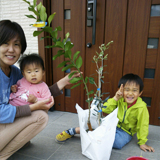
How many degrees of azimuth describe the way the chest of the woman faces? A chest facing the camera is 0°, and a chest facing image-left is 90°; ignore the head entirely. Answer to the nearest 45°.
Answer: approximately 315°

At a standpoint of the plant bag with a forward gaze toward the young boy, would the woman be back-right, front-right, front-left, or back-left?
back-left

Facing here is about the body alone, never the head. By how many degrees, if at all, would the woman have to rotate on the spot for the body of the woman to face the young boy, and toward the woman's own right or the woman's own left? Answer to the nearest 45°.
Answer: approximately 45° to the woman's own left

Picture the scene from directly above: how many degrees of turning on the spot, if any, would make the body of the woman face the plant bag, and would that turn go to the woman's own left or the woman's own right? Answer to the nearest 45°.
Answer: approximately 45° to the woman's own left
